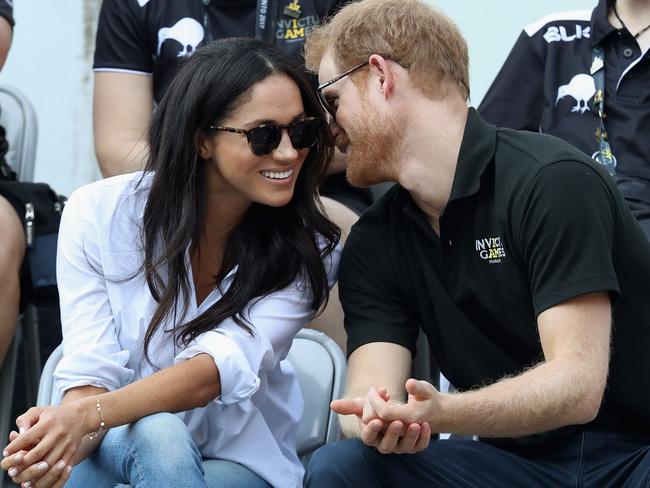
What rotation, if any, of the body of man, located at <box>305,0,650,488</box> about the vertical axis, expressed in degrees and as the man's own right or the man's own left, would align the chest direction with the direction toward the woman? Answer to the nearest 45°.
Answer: approximately 45° to the man's own right

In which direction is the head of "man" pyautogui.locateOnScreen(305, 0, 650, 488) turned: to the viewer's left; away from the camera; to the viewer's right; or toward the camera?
to the viewer's left

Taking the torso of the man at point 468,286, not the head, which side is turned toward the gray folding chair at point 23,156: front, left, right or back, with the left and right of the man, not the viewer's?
right

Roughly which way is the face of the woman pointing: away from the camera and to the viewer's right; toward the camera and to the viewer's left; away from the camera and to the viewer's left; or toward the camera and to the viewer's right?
toward the camera and to the viewer's right

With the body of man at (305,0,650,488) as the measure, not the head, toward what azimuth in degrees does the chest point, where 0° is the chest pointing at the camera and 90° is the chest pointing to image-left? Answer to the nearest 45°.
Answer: approximately 45°

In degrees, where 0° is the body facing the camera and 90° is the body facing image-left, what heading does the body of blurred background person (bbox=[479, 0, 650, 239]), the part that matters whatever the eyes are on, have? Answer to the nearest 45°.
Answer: approximately 0°

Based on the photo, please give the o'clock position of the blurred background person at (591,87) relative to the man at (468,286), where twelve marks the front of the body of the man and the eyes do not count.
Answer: The blurred background person is roughly at 5 o'clock from the man.

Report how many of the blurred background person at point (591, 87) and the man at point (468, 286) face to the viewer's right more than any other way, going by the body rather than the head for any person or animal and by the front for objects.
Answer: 0

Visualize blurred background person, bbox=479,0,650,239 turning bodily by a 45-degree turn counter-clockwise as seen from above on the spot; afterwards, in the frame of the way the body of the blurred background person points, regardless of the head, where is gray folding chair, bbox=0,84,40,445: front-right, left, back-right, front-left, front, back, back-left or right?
back-right
